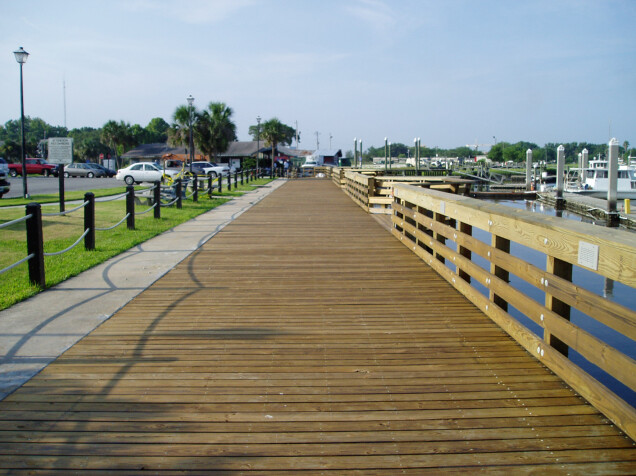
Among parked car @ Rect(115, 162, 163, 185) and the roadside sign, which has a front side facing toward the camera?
the roadside sign

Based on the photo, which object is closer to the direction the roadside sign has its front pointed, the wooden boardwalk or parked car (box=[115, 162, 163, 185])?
the wooden boardwalk

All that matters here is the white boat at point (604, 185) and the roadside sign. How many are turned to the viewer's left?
1

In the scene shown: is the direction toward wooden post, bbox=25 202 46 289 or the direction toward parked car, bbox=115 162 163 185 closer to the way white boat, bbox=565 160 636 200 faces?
the parked car

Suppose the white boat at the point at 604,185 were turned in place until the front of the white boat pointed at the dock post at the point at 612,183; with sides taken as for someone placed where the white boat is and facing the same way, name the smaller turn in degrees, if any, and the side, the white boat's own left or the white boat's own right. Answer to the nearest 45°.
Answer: approximately 90° to the white boat's own left

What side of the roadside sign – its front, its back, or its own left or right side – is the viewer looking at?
front

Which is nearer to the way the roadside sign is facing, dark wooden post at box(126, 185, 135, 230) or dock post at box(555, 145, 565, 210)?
the dark wooden post

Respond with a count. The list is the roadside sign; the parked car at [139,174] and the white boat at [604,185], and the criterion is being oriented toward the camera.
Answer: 1

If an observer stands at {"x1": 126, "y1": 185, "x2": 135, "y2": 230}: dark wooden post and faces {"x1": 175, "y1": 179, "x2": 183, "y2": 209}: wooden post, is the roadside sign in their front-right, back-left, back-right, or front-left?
front-left
